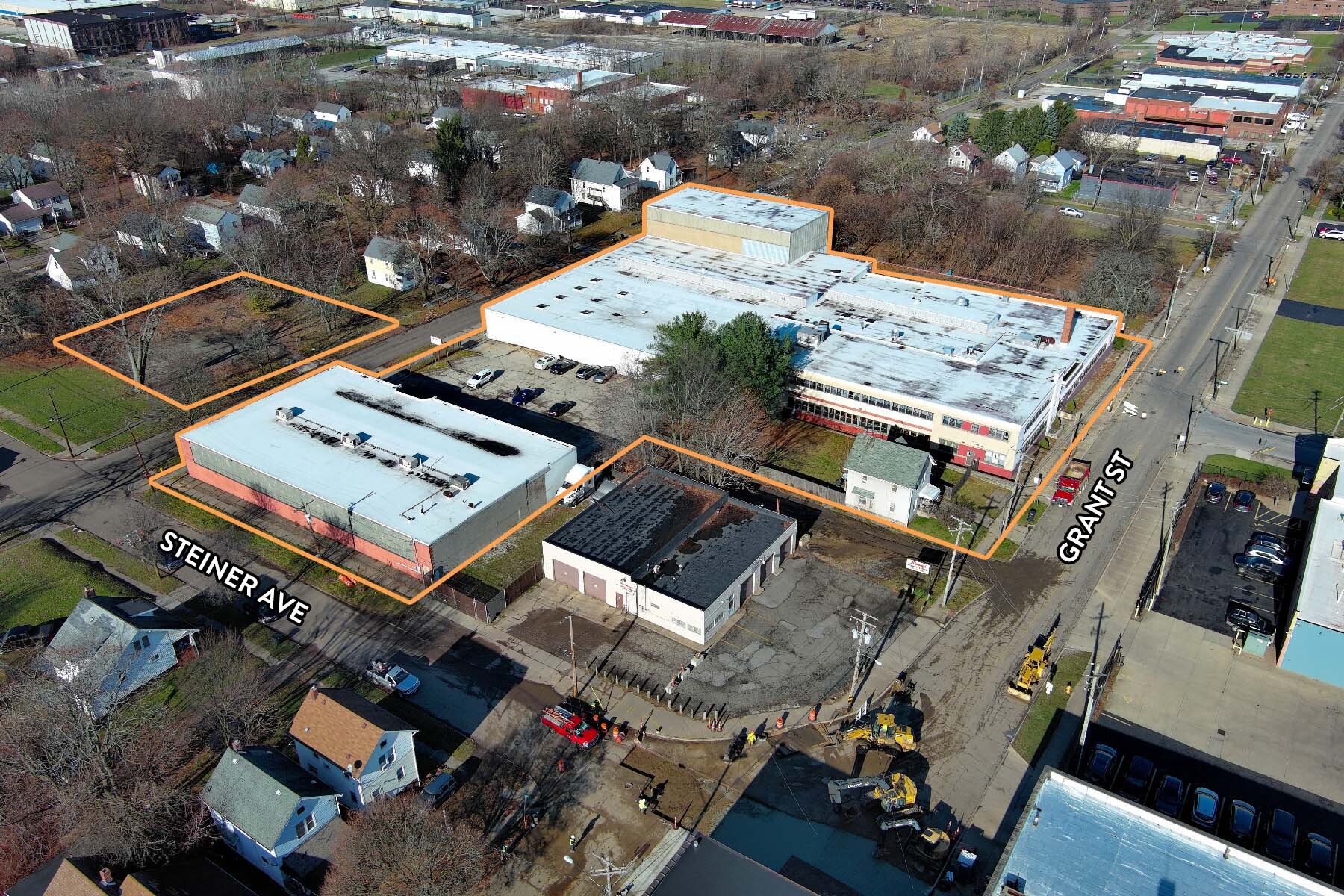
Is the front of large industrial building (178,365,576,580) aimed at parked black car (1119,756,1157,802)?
no

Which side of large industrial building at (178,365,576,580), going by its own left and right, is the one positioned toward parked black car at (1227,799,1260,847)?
left

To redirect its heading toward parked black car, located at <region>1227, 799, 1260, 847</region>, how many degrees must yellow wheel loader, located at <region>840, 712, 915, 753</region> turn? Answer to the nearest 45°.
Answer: approximately 180°

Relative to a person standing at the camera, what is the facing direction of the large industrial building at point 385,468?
facing the viewer and to the left of the viewer

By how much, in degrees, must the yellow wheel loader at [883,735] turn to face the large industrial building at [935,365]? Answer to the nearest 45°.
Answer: approximately 90° to its right

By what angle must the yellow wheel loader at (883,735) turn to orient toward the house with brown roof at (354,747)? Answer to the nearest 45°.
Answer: approximately 45° to its left

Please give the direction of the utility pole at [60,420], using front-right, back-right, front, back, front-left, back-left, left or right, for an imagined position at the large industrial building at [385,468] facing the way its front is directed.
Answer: right

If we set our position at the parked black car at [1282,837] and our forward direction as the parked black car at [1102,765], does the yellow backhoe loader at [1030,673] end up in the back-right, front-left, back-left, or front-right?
front-right

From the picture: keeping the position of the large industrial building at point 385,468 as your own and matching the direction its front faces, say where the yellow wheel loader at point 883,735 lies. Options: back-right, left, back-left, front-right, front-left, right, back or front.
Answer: left

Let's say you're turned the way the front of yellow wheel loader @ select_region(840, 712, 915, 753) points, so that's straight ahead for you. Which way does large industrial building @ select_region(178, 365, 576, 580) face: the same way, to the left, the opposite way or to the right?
to the left

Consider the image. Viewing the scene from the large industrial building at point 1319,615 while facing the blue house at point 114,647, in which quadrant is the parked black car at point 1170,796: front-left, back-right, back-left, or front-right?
front-left

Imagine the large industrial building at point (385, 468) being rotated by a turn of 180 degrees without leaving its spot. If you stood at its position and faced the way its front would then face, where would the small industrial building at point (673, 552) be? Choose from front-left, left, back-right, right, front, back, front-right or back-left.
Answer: right

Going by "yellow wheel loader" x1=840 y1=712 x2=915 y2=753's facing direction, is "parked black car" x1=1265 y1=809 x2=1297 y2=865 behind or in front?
behind

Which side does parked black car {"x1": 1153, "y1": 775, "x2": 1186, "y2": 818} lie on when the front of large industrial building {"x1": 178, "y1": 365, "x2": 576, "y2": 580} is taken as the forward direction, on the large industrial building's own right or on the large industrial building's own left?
on the large industrial building's own left

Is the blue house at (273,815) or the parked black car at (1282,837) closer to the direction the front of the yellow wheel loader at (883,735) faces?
the blue house

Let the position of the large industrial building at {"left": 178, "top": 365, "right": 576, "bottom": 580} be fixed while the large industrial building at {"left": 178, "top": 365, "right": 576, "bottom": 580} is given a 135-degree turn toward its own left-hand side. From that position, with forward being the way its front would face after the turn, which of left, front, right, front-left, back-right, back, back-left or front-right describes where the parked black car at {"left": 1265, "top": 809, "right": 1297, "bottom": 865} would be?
front-right

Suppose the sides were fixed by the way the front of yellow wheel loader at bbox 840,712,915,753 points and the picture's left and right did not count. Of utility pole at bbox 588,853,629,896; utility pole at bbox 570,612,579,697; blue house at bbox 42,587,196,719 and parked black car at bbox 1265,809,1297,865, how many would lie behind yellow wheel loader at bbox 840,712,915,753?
1

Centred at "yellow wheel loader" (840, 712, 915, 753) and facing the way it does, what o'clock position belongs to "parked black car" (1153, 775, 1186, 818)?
The parked black car is roughly at 6 o'clock from the yellow wheel loader.

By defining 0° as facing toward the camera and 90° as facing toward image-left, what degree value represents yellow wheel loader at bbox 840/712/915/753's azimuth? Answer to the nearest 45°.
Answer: approximately 90°

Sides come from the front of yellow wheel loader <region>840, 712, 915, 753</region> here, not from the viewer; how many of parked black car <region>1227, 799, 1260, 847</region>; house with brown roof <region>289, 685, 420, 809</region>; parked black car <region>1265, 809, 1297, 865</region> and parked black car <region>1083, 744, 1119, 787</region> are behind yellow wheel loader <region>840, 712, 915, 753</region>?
3

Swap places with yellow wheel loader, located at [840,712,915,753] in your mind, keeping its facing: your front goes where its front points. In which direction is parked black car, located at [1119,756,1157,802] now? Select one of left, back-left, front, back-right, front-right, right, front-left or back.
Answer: back
